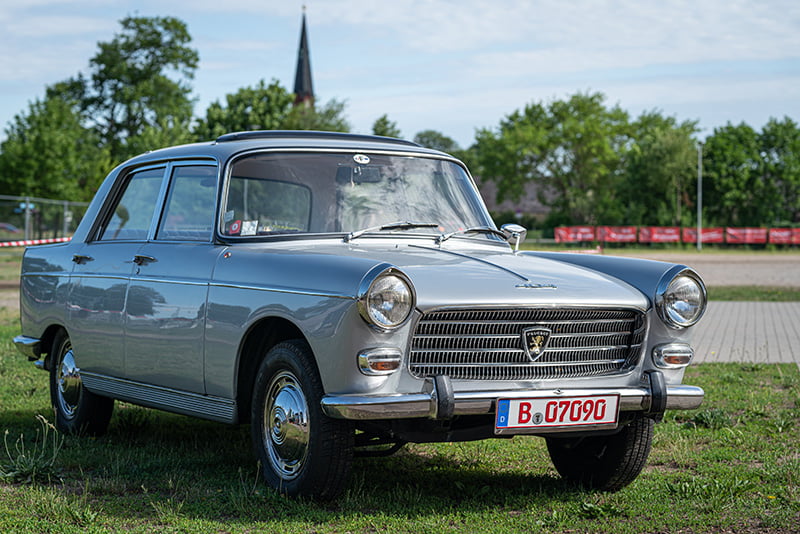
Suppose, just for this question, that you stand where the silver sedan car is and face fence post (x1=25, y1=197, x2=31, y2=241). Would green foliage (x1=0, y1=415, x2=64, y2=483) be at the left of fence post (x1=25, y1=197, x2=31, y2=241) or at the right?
left

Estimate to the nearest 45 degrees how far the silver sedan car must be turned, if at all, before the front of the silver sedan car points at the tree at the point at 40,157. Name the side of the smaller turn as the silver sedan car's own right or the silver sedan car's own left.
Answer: approximately 135° to the silver sedan car's own left

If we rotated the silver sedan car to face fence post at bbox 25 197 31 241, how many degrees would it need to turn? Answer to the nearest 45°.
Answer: approximately 135° to its left

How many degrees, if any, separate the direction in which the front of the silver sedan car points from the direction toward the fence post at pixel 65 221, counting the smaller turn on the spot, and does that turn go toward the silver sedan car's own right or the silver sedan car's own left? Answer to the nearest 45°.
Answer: approximately 135° to the silver sedan car's own left

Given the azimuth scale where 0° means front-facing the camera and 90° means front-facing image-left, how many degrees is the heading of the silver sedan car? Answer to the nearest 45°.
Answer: approximately 315°

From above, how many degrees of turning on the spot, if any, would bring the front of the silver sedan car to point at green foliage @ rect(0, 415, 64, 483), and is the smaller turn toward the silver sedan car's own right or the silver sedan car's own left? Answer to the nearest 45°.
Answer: approximately 135° to the silver sedan car's own right
